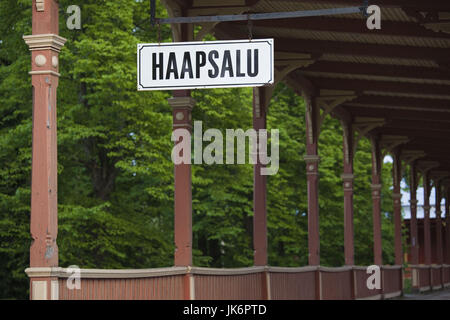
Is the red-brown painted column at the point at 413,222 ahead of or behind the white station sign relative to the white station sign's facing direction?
behind

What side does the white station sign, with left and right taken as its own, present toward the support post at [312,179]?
back

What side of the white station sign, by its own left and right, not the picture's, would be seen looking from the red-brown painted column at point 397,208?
back

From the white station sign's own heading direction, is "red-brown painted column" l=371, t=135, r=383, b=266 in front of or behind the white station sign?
behind

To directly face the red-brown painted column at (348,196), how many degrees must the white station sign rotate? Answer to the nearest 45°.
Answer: approximately 180°

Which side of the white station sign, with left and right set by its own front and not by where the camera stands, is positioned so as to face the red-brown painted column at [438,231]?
back

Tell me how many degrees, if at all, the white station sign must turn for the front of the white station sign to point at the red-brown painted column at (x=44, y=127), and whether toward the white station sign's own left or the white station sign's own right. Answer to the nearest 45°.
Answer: approximately 90° to the white station sign's own right

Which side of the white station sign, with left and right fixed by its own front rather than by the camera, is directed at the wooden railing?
back

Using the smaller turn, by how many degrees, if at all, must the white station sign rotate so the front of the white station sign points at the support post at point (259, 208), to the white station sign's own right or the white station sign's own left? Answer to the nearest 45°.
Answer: approximately 180°

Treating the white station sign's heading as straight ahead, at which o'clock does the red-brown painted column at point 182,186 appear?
The red-brown painted column is roughly at 6 o'clock from the white station sign.

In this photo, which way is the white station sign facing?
toward the camera

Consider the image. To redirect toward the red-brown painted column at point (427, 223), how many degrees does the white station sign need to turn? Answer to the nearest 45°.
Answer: approximately 180°
